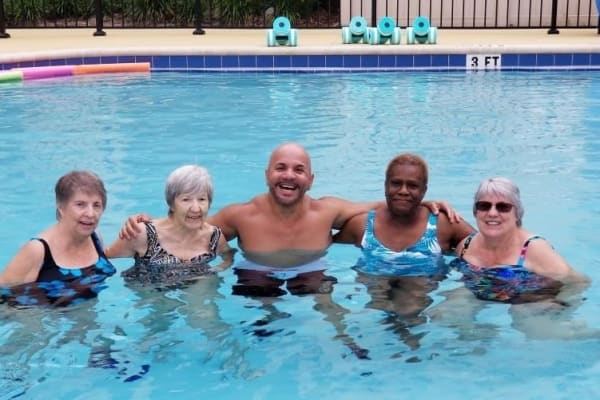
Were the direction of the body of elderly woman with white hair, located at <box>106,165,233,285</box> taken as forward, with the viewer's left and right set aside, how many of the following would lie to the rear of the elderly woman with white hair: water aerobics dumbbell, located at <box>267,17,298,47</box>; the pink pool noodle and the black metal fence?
3

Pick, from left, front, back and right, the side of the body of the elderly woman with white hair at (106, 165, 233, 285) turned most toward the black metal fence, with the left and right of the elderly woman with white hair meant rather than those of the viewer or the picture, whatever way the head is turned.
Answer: back

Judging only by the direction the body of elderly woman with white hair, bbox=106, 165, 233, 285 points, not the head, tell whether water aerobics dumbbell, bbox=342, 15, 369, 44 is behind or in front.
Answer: behind

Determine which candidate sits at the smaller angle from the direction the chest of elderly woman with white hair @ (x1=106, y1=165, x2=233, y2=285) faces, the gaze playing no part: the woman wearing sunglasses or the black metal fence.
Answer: the woman wearing sunglasses

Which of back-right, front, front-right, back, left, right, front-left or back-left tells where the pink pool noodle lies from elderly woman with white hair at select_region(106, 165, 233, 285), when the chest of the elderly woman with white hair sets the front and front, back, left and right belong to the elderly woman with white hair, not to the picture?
back

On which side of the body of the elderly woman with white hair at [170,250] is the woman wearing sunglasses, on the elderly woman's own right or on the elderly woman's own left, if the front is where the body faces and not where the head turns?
on the elderly woman's own left

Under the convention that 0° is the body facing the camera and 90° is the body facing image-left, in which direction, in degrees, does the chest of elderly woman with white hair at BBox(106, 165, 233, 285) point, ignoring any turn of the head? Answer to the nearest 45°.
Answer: approximately 0°

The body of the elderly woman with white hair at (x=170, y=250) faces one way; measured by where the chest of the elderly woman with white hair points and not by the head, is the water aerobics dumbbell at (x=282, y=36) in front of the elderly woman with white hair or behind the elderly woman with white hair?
behind
